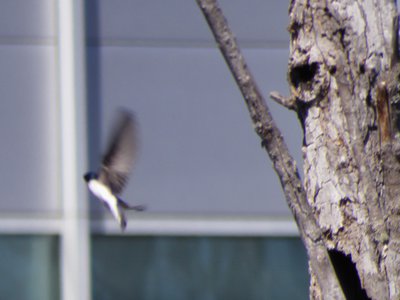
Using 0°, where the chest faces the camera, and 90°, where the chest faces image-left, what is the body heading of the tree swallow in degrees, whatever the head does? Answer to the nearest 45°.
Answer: approximately 90°
